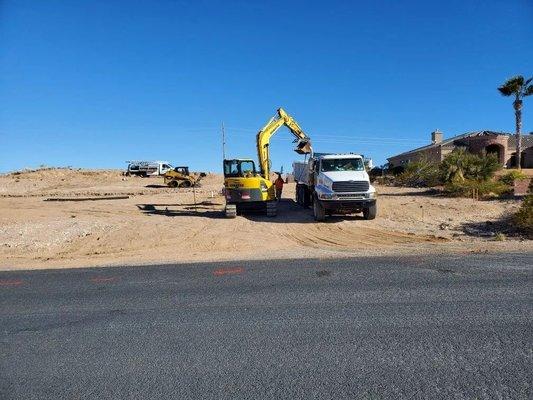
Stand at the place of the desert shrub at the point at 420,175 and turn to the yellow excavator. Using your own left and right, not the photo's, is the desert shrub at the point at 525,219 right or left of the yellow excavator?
left

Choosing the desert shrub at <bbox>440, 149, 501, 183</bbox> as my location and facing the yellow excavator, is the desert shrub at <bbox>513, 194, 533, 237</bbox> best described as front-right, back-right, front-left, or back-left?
front-left

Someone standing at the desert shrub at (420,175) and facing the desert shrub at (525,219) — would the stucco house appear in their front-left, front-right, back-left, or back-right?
back-left

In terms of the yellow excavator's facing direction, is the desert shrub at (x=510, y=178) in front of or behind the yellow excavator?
in front

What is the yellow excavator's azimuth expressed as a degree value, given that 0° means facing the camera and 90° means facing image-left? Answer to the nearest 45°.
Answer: approximately 225°

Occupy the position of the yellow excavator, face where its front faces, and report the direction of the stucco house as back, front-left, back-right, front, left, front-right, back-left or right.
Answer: front

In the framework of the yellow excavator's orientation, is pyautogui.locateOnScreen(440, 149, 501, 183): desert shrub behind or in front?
in front

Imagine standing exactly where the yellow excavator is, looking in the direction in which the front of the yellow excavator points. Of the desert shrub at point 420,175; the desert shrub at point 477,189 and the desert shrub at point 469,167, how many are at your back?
0

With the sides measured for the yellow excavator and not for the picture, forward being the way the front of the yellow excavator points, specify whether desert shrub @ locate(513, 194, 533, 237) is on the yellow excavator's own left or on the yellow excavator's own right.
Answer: on the yellow excavator's own right
